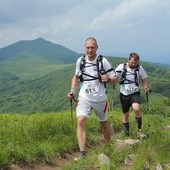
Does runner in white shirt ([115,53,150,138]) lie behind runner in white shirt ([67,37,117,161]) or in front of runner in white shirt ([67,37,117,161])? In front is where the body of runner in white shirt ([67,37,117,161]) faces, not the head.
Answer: behind

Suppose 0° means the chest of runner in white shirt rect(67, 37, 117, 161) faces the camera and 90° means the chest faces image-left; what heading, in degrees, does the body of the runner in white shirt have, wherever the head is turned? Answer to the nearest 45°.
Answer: approximately 0°
